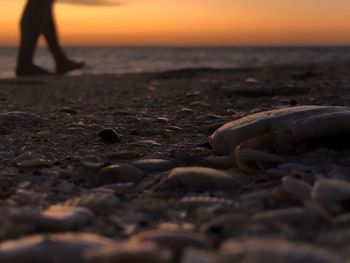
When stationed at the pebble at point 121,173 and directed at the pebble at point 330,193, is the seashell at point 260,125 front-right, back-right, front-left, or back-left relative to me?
front-left

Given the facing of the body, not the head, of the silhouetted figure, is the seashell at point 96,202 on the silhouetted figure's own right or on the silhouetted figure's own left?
on the silhouetted figure's own right

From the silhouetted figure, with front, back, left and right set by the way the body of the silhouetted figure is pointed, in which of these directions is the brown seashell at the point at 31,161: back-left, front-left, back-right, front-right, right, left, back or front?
right

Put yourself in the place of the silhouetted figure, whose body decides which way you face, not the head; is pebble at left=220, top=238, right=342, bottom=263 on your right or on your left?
on your right

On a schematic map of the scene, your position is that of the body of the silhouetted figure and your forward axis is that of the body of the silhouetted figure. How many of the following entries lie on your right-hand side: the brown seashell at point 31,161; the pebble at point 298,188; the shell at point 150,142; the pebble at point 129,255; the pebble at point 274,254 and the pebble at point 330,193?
6

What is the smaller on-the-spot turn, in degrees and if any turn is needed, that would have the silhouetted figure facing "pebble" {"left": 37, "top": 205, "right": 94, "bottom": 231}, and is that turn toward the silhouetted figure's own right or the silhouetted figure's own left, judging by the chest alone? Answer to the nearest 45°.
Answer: approximately 90° to the silhouetted figure's own right

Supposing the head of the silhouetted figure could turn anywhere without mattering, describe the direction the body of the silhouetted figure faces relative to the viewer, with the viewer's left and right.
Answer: facing to the right of the viewer

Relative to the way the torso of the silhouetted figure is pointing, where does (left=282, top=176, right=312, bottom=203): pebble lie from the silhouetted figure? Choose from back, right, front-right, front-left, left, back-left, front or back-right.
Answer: right

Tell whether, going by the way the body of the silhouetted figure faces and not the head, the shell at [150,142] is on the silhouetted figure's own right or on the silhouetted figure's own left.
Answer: on the silhouetted figure's own right

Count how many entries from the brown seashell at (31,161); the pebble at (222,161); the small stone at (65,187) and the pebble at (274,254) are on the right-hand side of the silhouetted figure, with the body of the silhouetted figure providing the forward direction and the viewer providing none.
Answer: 4

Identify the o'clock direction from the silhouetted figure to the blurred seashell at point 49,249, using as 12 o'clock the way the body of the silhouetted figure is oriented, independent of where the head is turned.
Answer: The blurred seashell is roughly at 3 o'clock from the silhouetted figure.

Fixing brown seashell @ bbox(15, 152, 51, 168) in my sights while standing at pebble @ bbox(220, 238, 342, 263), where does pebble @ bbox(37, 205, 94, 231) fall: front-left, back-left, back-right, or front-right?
front-left

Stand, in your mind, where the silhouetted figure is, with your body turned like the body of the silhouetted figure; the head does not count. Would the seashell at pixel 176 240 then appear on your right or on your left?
on your right

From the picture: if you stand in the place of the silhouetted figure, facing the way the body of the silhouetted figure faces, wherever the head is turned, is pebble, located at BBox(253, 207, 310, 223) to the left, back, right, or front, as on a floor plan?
right

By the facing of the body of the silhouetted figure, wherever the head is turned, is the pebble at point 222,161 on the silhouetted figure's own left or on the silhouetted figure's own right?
on the silhouetted figure's own right

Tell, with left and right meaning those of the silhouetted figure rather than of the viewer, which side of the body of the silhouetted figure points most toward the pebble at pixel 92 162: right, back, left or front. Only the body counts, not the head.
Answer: right

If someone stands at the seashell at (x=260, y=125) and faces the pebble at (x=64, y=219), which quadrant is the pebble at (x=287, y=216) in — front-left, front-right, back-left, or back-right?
front-left
